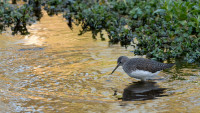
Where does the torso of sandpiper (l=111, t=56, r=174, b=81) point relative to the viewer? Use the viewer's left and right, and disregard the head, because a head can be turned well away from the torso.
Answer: facing to the left of the viewer
